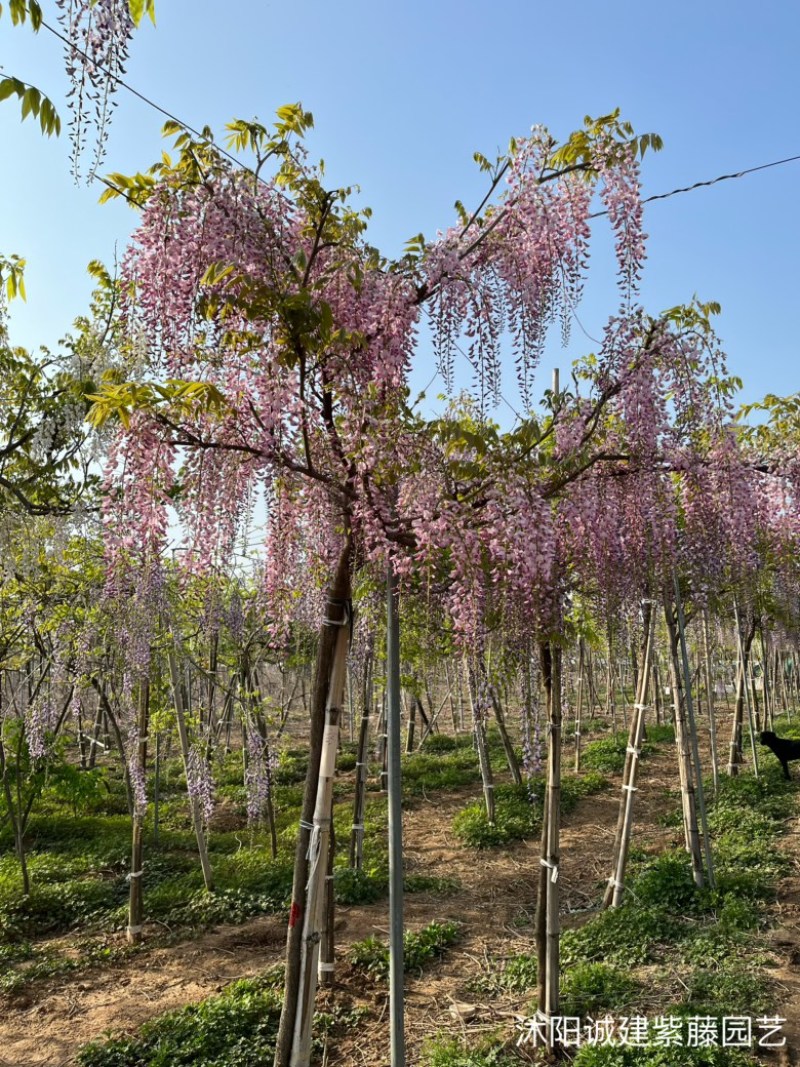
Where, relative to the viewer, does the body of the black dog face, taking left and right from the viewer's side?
facing to the left of the viewer

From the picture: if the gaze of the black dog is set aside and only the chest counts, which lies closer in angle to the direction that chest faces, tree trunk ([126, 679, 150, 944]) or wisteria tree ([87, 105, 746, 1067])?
the tree trunk

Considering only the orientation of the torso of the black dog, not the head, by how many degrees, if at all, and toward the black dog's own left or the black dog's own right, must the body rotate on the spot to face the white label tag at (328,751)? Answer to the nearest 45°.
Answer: approximately 90° to the black dog's own left

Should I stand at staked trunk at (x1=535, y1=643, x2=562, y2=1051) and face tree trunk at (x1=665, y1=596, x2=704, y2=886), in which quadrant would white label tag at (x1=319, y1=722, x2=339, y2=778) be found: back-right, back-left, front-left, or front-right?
back-left

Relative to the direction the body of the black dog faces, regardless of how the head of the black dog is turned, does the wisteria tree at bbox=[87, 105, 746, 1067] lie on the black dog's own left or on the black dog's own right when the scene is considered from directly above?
on the black dog's own left

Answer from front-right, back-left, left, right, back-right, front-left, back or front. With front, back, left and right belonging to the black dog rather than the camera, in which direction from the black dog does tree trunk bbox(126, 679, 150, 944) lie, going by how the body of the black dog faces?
front-left
